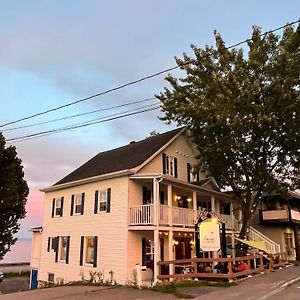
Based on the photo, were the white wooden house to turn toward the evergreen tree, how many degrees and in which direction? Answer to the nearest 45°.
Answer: approximately 135° to its right

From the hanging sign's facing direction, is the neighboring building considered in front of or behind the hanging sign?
behind

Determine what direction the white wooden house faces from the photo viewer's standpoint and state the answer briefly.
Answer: facing the viewer and to the right of the viewer

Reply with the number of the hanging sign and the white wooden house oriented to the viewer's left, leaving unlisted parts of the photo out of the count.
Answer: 0

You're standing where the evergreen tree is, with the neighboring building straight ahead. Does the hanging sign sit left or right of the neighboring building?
right

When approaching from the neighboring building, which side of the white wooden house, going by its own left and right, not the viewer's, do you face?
left

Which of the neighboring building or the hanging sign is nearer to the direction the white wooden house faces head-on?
the hanging sign

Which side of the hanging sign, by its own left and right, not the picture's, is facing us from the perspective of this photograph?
front

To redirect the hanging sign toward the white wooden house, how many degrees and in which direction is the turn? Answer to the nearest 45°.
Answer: approximately 135° to its right

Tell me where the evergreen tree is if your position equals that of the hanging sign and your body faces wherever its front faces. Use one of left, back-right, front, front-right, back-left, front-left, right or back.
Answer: right
